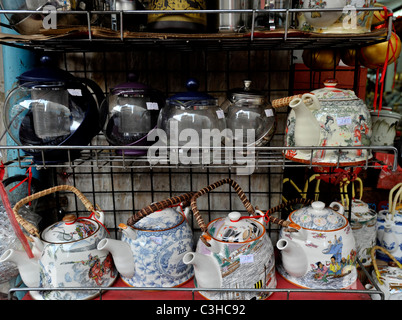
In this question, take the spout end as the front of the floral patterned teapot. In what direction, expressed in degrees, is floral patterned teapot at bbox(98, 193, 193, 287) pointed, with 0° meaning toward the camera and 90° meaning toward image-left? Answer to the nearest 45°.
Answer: approximately 45°

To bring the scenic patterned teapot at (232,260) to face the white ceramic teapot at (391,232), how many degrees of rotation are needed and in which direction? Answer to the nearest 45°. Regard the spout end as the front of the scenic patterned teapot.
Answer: approximately 180°

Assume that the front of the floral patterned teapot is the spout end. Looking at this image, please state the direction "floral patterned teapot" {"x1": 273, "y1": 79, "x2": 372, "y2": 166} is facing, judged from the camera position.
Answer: facing the viewer and to the left of the viewer
